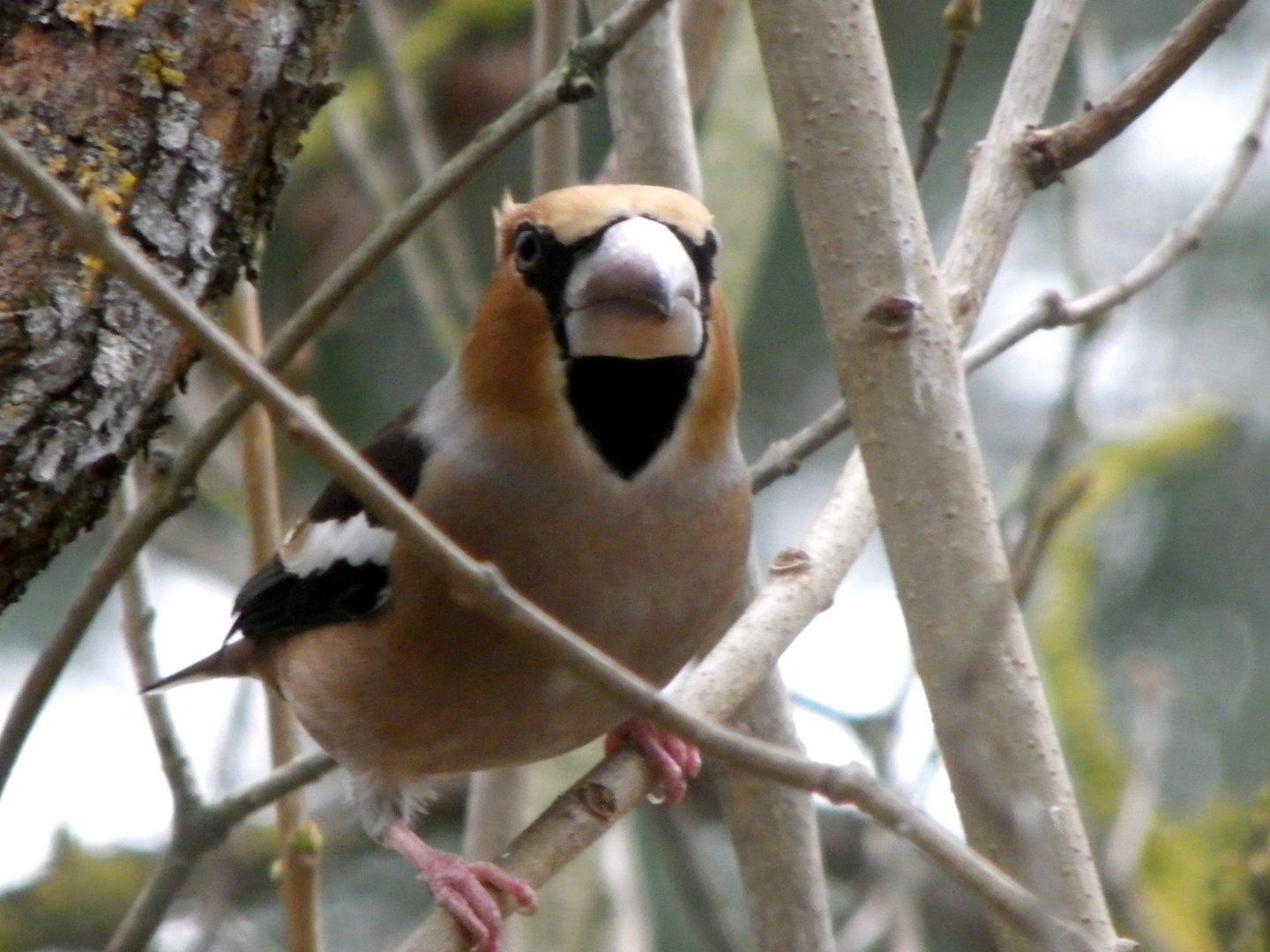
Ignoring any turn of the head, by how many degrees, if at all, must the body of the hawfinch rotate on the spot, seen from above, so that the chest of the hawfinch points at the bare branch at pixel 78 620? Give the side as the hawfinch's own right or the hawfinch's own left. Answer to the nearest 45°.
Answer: approximately 135° to the hawfinch's own right

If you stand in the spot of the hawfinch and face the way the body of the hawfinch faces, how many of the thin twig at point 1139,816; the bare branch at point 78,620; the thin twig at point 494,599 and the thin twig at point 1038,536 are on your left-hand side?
2

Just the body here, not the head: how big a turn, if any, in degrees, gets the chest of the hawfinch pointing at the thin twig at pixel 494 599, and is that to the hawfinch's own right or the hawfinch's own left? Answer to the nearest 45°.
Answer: approximately 45° to the hawfinch's own right

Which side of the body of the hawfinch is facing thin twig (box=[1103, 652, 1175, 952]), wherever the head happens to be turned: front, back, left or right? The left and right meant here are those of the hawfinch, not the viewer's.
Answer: left

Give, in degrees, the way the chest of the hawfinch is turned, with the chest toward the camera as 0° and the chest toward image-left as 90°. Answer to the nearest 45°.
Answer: approximately 315°

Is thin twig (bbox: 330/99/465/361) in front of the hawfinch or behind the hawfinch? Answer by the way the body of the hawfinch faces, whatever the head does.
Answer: behind
